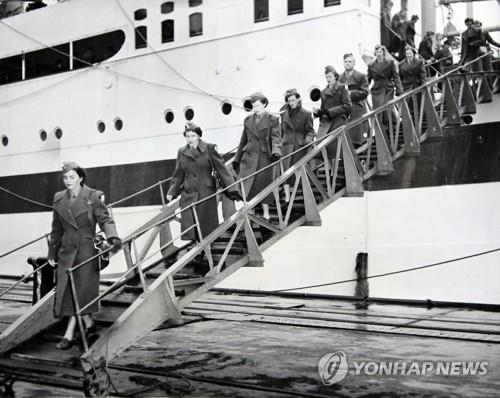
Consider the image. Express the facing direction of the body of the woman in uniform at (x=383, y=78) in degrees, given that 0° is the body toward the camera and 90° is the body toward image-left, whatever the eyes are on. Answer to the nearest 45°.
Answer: approximately 45°

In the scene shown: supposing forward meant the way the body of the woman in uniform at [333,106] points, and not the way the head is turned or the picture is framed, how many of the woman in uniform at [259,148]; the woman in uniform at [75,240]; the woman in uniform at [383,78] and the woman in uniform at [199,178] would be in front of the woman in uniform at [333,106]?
3

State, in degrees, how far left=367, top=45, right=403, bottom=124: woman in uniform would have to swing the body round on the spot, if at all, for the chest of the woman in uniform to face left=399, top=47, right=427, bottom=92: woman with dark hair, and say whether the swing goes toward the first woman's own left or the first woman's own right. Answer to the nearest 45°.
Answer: approximately 180°

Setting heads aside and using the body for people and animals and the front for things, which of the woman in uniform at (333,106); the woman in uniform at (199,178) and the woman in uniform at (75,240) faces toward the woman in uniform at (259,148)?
the woman in uniform at (333,106)

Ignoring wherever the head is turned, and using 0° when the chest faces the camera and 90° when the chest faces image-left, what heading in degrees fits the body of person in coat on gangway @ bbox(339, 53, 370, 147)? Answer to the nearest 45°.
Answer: approximately 45°

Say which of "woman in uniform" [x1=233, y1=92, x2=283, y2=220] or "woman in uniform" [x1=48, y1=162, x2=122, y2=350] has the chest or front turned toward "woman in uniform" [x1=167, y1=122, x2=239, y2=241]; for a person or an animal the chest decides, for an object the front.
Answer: "woman in uniform" [x1=233, y1=92, x2=283, y2=220]

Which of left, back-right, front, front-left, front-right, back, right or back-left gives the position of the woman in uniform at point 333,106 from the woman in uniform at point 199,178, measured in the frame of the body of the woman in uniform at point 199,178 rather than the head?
back

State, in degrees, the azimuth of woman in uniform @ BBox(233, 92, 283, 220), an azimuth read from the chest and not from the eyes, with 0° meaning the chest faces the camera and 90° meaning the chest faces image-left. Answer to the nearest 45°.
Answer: approximately 45°

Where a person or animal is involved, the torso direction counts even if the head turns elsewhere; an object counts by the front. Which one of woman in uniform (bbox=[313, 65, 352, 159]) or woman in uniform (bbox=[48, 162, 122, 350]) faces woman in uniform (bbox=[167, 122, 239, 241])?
woman in uniform (bbox=[313, 65, 352, 159])
